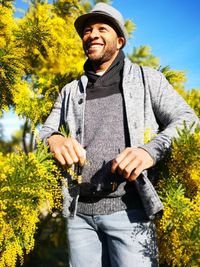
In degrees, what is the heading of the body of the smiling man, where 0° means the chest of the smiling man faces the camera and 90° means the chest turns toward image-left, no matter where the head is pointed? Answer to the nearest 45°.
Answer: approximately 45°
